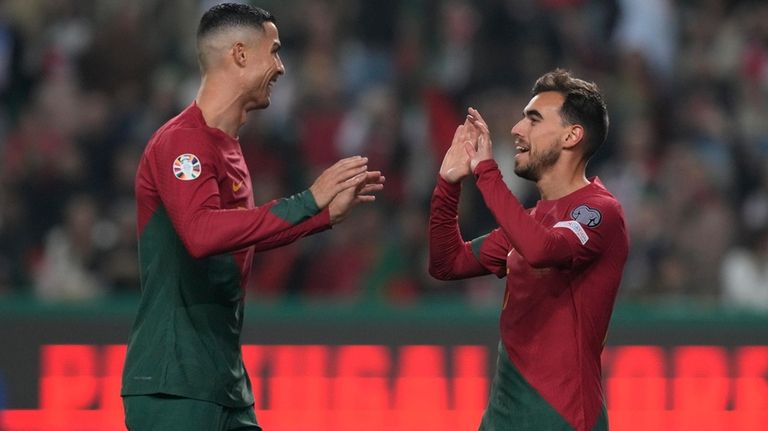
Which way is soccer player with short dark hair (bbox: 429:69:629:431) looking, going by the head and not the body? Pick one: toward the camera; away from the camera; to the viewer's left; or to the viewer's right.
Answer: to the viewer's left

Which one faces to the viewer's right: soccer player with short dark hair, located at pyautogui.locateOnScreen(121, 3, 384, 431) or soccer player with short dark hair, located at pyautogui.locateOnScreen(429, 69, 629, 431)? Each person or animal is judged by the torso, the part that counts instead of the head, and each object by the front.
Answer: soccer player with short dark hair, located at pyautogui.locateOnScreen(121, 3, 384, 431)

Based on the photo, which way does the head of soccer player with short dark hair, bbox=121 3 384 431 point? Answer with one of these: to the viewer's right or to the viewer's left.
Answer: to the viewer's right

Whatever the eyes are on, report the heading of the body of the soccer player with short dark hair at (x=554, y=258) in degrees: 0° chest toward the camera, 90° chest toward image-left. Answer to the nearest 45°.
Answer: approximately 90°

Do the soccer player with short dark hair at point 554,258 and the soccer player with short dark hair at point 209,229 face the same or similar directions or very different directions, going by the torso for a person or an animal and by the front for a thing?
very different directions

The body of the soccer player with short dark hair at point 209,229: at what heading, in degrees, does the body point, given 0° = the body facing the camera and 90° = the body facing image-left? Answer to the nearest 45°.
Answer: approximately 270°

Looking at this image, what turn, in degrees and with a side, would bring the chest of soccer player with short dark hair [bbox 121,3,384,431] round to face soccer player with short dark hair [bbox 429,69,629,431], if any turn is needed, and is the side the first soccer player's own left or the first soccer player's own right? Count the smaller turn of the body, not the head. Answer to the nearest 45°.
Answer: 0° — they already face them

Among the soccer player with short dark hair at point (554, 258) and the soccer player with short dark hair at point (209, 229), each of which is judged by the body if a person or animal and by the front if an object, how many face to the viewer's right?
1

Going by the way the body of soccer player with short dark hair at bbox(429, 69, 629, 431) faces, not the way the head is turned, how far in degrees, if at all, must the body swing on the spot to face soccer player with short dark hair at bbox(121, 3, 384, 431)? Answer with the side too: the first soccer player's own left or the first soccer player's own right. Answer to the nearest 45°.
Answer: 0° — they already face them
